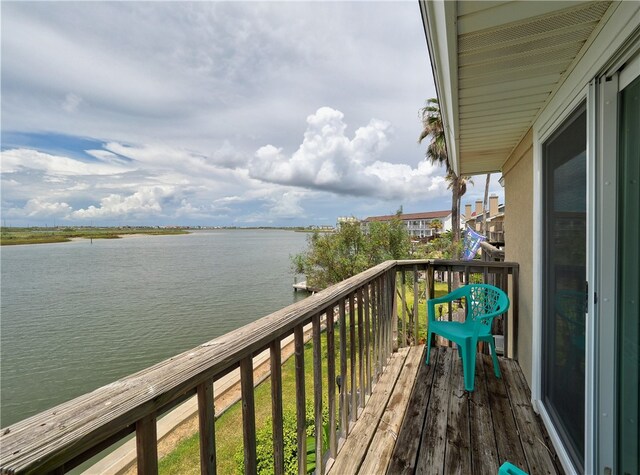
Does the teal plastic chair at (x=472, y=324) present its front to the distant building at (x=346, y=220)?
no

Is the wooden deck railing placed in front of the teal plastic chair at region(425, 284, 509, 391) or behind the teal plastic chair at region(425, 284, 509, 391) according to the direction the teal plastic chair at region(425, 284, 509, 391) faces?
in front

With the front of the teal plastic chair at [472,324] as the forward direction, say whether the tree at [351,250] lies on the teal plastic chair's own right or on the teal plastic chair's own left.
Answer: on the teal plastic chair's own right

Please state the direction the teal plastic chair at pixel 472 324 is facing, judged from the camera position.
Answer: facing the viewer and to the left of the viewer

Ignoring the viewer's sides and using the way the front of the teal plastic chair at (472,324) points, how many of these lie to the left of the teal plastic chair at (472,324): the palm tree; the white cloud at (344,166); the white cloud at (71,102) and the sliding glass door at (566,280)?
1

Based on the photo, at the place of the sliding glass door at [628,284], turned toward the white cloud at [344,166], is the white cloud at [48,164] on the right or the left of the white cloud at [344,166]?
left

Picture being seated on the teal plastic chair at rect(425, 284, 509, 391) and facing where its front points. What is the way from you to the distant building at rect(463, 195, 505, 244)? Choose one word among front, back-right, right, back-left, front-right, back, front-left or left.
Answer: back-right

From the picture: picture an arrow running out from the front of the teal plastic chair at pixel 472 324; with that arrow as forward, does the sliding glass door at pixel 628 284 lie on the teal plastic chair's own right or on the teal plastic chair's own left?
on the teal plastic chair's own left

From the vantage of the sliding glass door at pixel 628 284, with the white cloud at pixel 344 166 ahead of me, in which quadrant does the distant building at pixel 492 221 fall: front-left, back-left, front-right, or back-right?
front-right

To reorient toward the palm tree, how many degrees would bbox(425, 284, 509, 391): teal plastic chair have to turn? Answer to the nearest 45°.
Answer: approximately 135° to its right

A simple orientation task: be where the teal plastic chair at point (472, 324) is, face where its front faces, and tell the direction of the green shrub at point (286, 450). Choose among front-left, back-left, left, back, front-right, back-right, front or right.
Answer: front-right

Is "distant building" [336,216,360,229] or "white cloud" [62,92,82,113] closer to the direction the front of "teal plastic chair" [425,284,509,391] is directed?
the white cloud

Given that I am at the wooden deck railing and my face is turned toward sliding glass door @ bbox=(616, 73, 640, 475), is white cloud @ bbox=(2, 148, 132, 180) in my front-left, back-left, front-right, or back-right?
back-left

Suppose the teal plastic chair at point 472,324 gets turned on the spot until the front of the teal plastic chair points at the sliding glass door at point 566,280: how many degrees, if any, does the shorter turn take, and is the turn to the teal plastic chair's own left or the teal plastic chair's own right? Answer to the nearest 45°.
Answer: approximately 90° to the teal plastic chair's own left

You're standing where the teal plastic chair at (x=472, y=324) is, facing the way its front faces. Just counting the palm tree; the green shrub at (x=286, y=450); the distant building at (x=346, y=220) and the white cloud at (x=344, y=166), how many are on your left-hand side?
0
